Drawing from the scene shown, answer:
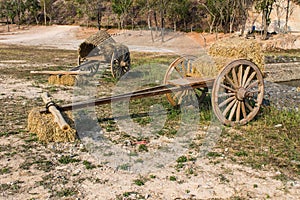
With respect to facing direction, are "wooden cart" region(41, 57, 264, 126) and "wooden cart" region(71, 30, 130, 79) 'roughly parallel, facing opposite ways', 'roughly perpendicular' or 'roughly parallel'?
roughly parallel

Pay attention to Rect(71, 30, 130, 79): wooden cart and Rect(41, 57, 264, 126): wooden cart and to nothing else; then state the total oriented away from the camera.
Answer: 0

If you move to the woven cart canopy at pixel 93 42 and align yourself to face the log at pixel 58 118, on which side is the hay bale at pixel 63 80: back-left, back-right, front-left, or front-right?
front-right

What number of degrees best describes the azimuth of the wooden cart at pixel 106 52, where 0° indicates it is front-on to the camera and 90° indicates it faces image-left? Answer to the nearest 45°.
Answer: approximately 45°

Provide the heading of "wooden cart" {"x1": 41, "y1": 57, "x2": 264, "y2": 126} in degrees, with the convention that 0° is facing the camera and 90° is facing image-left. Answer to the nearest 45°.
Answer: approximately 45°

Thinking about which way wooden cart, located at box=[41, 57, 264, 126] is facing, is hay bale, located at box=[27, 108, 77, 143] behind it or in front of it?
in front

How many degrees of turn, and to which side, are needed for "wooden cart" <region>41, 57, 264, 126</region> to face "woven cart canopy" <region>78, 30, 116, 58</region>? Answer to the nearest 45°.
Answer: approximately 90° to its right

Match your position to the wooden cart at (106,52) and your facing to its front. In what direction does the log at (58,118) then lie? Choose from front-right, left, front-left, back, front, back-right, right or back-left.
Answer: front-left

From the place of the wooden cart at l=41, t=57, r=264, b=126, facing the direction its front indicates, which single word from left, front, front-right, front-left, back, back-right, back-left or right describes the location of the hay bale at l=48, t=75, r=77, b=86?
right
